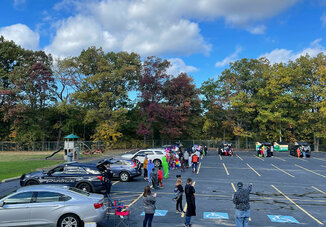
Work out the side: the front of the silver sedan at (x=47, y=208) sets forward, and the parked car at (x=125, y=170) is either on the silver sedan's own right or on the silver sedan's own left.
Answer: on the silver sedan's own right

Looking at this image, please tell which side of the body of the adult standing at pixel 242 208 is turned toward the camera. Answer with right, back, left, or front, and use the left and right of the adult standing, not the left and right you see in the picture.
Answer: back

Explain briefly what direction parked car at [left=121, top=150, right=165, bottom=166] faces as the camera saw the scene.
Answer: facing to the left of the viewer

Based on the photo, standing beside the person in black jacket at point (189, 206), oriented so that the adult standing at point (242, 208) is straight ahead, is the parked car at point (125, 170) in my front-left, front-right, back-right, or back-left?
back-left

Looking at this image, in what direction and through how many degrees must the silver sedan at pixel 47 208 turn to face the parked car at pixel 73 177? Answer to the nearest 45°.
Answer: approximately 90° to its right

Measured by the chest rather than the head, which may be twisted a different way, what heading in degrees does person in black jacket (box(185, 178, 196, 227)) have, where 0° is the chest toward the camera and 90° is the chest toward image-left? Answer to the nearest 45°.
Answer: approximately 180°

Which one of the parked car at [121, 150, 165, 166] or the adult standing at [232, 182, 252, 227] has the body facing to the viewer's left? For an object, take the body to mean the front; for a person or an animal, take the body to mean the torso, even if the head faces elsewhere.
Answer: the parked car
